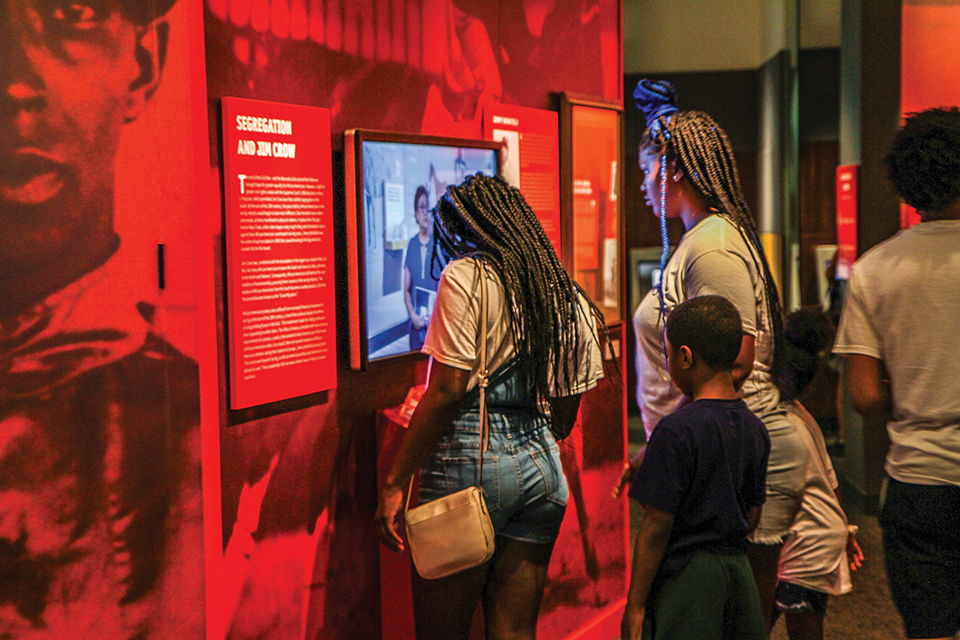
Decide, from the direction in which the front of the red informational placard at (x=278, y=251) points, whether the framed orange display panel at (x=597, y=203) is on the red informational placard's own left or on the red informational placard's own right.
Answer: on the red informational placard's own left

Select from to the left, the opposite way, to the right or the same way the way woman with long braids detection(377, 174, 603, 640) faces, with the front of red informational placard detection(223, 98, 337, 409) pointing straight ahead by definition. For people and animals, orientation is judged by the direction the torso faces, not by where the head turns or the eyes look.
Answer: the opposite way

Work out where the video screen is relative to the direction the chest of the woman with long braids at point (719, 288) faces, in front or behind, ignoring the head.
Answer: in front

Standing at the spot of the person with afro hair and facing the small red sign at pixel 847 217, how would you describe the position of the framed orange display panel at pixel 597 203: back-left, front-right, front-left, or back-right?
front-left

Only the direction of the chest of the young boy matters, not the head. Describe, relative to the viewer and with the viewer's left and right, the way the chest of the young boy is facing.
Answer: facing away from the viewer and to the left of the viewer

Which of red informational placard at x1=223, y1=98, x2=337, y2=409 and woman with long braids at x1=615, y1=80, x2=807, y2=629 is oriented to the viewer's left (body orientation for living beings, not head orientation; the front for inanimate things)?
the woman with long braids

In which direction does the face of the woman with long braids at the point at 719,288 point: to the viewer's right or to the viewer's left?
to the viewer's left

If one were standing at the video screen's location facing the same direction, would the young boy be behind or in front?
in front

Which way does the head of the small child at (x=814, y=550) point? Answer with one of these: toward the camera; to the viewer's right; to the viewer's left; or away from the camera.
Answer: away from the camera

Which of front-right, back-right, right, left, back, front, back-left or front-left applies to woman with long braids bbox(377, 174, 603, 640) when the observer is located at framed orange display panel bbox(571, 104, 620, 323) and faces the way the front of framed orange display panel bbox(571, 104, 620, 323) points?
front-right

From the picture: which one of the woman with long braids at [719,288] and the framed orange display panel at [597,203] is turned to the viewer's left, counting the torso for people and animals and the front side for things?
the woman with long braids

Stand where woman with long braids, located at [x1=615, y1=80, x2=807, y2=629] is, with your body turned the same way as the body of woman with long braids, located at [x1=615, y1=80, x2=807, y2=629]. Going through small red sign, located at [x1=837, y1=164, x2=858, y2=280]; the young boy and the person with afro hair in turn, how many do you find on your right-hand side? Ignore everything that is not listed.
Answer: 1

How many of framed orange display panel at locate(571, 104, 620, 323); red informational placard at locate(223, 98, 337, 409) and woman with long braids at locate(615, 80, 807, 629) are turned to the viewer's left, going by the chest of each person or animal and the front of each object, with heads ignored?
1

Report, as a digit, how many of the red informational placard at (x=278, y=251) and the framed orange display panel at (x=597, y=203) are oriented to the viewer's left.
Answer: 0

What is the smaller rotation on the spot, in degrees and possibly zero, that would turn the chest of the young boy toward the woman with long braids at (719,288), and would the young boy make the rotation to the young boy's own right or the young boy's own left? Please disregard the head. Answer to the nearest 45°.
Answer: approximately 45° to the young boy's own right

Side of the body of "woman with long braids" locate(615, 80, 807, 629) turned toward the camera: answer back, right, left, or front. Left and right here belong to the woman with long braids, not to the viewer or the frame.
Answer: left
